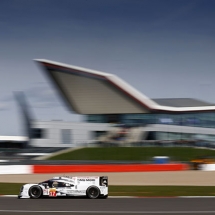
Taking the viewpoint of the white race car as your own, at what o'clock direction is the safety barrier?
The safety barrier is roughly at 3 o'clock from the white race car.

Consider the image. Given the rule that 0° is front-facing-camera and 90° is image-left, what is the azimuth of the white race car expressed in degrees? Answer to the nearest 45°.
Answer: approximately 90°
